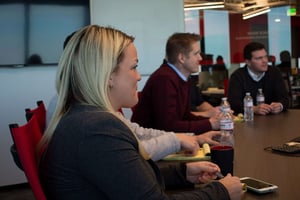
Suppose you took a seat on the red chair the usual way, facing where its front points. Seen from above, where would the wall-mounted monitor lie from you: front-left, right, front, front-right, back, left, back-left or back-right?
left

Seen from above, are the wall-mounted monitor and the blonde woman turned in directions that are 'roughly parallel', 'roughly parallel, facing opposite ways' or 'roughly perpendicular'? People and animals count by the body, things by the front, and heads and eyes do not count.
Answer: roughly perpendicular

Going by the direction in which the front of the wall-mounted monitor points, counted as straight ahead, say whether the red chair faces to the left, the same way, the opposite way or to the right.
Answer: to the left

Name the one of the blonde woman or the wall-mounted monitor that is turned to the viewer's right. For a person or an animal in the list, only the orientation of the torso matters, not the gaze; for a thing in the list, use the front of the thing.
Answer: the blonde woman

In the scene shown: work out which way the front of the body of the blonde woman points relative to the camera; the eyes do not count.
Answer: to the viewer's right

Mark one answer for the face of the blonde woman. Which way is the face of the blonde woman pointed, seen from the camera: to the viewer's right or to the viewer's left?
to the viewer's right

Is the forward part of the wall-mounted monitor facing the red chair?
yes

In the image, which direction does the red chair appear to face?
to the viewer's right

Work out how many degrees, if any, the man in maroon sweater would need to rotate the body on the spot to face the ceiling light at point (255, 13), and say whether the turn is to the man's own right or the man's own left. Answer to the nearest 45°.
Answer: approximately 90° to the man's own left

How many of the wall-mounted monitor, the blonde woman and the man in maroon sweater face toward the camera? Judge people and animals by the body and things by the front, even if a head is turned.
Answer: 1
